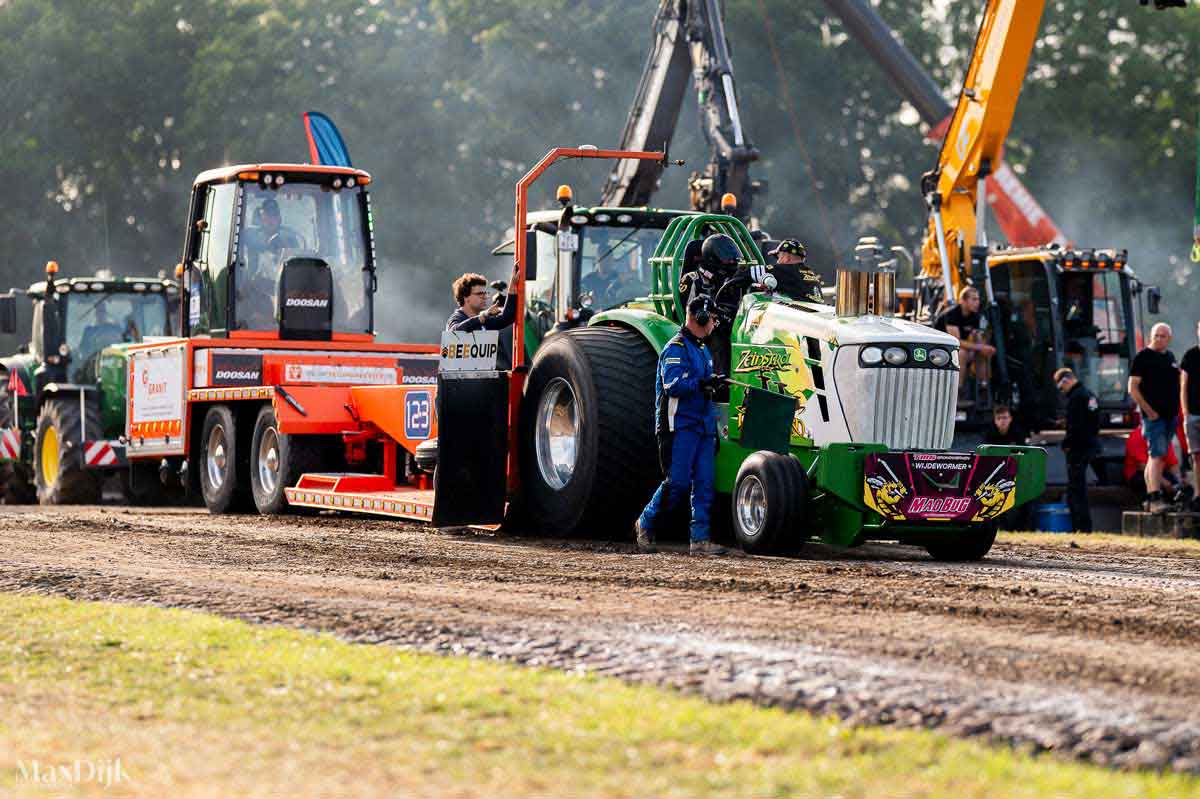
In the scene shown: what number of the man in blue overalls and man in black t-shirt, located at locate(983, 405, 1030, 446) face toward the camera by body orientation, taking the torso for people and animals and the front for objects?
1

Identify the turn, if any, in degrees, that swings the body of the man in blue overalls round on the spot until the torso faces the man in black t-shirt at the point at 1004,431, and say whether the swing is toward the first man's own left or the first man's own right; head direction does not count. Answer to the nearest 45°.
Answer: approximately 45° to the first man's own left

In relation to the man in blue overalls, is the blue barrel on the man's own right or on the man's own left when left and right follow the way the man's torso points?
on the man's own left

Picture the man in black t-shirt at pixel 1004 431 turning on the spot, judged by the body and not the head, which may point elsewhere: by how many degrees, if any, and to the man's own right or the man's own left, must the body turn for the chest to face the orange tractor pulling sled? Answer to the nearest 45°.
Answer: approximately 90° to the man's own right

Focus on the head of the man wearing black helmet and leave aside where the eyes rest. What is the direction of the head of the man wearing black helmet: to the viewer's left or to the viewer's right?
to the viewer's right

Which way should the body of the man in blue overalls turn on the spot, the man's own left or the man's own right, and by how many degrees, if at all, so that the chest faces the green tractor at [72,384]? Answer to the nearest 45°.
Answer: approximately 135° to the man's own left

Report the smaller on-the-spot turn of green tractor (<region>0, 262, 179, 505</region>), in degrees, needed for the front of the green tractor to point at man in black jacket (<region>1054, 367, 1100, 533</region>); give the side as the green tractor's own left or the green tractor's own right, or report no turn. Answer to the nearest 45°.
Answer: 0° — it already faces them

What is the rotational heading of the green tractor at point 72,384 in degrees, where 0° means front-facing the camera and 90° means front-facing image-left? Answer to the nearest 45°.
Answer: approximately 315°

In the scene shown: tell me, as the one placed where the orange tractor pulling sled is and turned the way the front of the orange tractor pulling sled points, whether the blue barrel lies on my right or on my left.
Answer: on my left

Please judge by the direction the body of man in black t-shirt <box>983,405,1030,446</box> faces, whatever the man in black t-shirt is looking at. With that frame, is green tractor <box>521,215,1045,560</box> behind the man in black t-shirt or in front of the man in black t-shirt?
in front

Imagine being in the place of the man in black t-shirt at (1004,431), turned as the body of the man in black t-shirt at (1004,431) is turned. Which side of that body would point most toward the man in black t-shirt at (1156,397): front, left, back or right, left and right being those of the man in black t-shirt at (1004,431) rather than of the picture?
left

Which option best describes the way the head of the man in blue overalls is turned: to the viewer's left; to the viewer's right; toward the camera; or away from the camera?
to the viewer's right

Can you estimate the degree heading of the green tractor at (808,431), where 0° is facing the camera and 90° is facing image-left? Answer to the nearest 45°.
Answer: approximately 315°

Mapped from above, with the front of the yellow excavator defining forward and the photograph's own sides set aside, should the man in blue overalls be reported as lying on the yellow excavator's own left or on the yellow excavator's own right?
on the yellow excavator's own right

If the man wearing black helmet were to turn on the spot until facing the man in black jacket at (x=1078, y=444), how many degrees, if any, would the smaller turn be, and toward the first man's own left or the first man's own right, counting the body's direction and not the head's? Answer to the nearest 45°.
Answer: approximately 90° to the first man's own left
